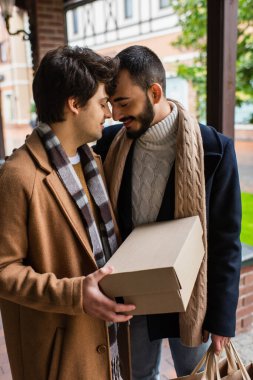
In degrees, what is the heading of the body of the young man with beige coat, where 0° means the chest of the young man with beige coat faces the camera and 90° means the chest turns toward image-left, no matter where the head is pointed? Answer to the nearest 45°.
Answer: approximately 315°

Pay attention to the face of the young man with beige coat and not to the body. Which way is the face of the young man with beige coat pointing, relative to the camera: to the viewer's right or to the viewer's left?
to the viewer's right
